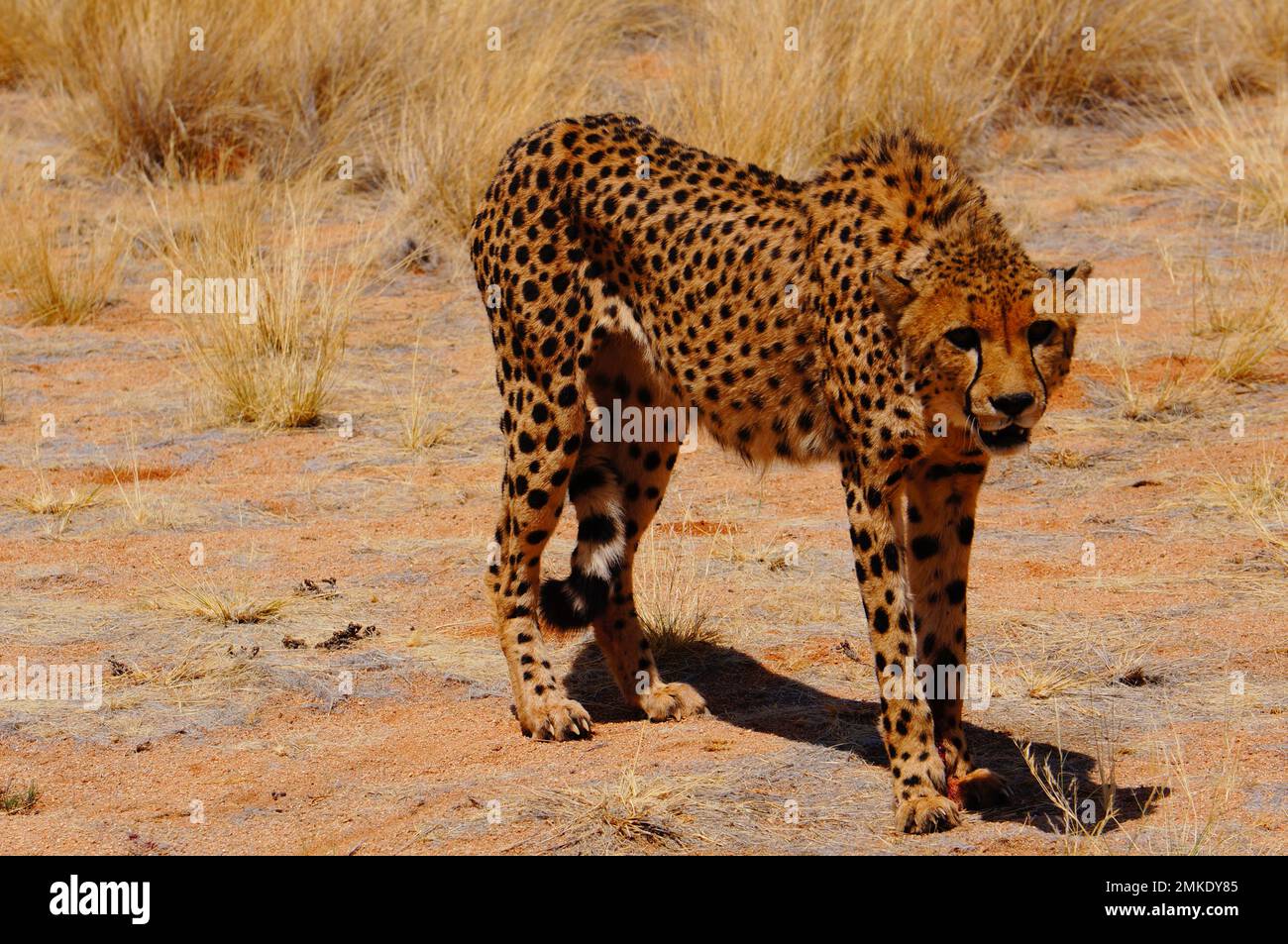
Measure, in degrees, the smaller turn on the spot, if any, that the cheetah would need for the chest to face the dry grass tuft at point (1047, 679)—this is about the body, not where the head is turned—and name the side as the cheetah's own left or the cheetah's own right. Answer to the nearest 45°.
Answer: approximately 90° to the cheetah's own left

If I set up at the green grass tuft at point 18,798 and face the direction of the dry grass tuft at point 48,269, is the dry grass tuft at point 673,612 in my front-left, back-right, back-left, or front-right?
front-right

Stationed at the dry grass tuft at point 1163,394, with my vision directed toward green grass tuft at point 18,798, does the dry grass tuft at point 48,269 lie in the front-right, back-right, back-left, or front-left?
front-right

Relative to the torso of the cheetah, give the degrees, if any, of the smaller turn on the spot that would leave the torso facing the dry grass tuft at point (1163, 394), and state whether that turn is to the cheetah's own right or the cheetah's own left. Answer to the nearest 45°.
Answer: approximately 90° to the cheetah's own left

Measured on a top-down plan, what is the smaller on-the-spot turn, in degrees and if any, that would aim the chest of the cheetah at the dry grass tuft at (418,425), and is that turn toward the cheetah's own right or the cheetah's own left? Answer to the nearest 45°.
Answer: approximately 180°

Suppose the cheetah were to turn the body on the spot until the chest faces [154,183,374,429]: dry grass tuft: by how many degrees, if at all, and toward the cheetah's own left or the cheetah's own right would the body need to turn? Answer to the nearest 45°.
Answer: approximately 180°

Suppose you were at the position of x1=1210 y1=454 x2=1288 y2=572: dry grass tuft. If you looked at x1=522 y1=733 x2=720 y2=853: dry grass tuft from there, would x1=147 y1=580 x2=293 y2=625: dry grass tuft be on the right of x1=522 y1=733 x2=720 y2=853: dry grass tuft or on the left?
right

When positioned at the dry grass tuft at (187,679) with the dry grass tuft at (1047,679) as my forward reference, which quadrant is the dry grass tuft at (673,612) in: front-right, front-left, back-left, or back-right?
front-left

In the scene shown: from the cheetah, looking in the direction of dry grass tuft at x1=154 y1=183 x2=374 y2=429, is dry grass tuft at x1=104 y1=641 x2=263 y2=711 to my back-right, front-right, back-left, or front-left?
front-left

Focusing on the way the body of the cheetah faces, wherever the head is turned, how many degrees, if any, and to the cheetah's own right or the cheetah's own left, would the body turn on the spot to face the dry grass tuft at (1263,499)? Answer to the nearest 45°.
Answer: approximately 90° to the cheetah's own left

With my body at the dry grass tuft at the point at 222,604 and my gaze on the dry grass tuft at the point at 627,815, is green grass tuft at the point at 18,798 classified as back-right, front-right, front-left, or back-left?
front-right

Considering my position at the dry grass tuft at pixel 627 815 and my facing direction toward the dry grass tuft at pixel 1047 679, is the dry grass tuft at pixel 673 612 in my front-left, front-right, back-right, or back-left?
front-left

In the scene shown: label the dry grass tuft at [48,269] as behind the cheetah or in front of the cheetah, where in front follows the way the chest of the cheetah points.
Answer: behind

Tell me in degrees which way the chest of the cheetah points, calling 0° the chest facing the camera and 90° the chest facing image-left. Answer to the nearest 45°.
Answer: approximately 315°

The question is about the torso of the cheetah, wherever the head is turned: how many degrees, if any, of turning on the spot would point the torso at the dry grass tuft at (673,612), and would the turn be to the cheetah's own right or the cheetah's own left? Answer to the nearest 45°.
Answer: approximately 135° to the cheetah's own left
